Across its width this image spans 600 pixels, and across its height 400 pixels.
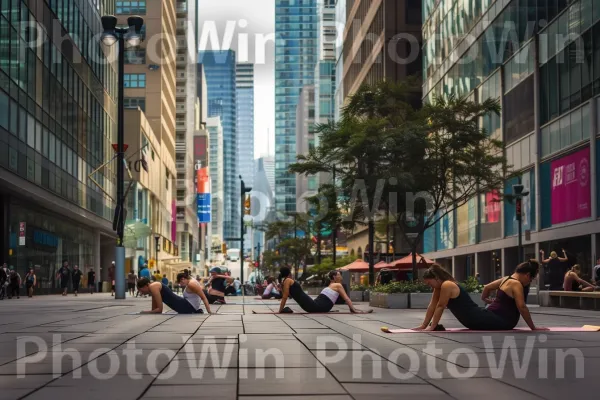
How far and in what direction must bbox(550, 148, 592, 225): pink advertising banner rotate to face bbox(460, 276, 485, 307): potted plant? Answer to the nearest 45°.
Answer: approximately 45° to its left

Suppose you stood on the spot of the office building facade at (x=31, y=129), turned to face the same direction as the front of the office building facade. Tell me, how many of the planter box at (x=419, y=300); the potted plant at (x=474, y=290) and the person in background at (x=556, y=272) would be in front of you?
3

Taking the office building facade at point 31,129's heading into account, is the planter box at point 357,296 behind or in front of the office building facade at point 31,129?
in front

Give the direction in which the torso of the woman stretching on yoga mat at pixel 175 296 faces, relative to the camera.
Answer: to the viewer's left

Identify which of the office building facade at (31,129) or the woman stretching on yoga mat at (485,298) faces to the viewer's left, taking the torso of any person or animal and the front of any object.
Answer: the woman stretching on yoga mat

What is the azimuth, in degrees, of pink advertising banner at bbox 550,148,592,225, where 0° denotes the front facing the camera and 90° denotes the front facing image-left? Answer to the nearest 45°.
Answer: approximately 45°

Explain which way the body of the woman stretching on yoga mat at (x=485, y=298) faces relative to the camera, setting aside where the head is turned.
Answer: to the viewer's left
